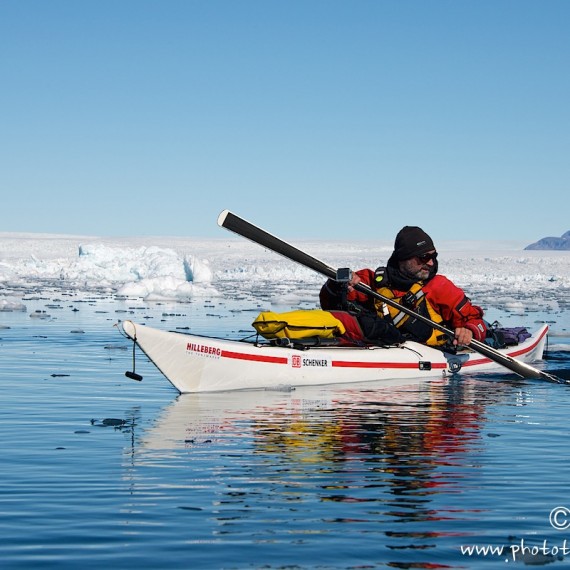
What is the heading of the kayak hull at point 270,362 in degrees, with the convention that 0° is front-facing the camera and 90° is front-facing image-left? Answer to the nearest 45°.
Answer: approximately 45°
